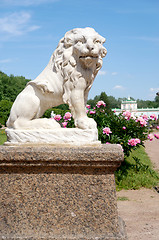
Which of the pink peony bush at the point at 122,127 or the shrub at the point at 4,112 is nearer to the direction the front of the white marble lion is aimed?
the pink peony bush

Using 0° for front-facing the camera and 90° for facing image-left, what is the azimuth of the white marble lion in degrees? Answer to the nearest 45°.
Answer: approximately 270°

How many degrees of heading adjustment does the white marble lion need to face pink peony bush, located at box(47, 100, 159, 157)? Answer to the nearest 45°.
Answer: approximately 45° to its left

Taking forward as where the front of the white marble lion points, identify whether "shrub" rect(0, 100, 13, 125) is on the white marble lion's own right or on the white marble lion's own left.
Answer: on the white marble lion's own left

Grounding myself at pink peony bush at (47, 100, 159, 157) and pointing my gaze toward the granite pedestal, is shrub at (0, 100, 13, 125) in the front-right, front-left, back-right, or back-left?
back-right
